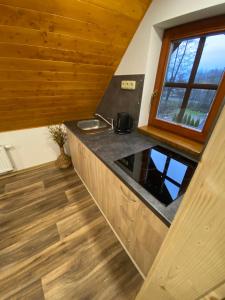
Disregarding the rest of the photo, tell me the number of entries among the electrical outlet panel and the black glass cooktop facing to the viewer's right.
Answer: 0

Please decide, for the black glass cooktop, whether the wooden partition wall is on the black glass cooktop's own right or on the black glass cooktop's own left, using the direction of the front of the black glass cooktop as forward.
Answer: on the black glass cooktop's own left

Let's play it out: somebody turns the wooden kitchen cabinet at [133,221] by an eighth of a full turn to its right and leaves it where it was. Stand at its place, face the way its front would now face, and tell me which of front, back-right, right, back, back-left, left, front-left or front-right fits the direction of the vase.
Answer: front-right

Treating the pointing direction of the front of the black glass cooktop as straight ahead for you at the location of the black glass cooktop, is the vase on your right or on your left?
on your right

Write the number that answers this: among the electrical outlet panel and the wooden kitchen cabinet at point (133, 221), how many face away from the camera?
0

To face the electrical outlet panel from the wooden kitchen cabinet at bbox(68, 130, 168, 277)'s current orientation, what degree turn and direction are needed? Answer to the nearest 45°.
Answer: approximately 135° to its right

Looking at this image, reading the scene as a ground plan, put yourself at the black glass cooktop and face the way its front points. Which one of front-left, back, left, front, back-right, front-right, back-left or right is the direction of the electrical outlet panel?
right

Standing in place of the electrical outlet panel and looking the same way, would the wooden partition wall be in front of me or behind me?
in front

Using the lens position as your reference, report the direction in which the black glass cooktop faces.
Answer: facing the viewer and to the left of the viewer

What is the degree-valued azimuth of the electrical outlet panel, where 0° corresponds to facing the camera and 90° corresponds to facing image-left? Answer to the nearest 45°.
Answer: approximately 0°
